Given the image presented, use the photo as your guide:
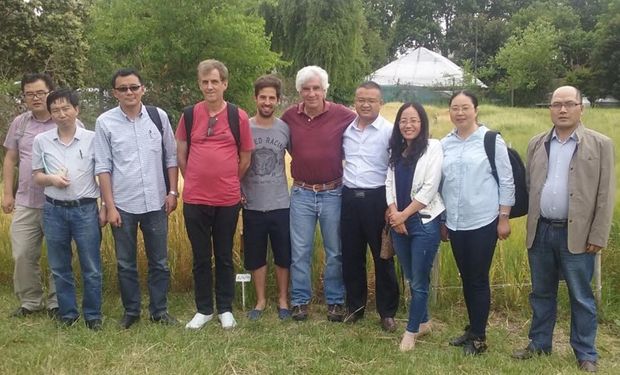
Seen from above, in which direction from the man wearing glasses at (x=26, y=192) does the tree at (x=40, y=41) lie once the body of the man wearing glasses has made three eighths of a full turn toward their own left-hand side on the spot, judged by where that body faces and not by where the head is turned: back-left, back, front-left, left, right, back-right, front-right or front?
front-left

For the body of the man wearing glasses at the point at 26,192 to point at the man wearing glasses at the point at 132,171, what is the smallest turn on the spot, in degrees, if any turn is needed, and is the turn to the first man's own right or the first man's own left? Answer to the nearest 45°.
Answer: approximately 45° to the first man's own left

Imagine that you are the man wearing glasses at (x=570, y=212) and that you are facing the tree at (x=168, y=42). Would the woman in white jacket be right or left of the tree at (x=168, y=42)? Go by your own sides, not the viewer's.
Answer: left

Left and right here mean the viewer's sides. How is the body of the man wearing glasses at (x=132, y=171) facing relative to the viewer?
facing the viewer

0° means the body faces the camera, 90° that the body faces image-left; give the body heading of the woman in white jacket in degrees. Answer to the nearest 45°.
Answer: approximately 45°

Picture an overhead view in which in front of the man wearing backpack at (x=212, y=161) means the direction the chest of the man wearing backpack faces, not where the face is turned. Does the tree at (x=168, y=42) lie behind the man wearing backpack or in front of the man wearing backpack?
behind

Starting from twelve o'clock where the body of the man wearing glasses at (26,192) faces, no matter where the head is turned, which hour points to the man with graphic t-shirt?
The man with graphic t-shirt is roughly at 10 o'clock from the man wearing glasses.

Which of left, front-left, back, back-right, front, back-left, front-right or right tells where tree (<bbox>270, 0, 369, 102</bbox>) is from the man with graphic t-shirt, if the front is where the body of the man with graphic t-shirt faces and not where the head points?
back

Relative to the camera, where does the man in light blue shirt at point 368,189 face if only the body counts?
toward the camera

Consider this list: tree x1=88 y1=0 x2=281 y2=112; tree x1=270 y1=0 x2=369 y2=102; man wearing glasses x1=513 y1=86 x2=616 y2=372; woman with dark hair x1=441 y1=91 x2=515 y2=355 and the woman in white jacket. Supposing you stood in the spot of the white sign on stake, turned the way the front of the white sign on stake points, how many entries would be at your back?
2

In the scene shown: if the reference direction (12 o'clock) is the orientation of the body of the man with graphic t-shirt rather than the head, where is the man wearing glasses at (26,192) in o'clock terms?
The man wearing glasses is roughly at 3 o'clock from the man with graphic t-shirt.

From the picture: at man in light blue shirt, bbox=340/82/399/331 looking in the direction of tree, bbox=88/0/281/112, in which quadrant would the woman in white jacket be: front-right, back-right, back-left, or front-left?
back-right
